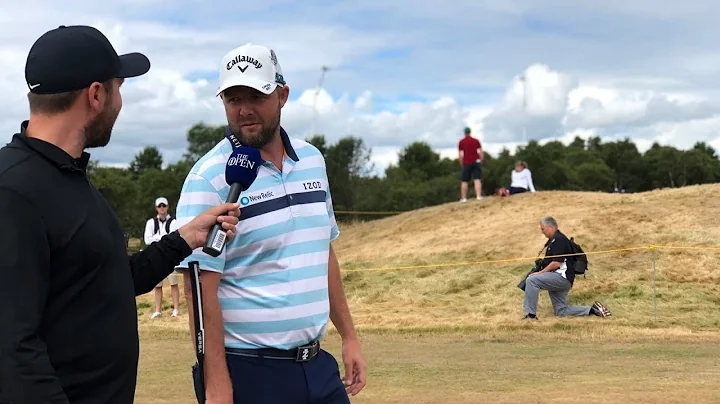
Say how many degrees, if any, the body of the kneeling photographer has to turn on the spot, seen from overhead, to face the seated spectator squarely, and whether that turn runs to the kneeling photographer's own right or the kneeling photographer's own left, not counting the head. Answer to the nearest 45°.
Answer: approximately 90° to the kneeling photographer's own right

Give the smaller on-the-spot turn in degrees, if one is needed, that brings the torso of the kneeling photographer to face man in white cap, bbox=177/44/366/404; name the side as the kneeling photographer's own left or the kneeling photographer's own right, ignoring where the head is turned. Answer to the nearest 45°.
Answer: approximately 90° to the kneeling photographer's own left

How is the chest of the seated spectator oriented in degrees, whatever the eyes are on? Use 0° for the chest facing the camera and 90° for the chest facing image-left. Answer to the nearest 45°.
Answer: approximately 45°

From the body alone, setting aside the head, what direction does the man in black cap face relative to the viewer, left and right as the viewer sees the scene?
facing to the right of the viewer

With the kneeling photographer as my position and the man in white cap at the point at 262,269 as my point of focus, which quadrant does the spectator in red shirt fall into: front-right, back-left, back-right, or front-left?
back-right

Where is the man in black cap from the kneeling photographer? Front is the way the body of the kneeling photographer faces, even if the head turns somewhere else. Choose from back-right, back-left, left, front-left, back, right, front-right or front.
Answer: left

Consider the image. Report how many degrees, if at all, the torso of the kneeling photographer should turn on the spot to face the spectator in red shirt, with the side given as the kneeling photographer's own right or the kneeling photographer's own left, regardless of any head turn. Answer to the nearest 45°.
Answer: approximately 90° to the kneeling photographer's own right

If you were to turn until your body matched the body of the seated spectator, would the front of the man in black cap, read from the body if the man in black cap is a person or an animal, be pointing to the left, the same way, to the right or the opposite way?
the opposite way

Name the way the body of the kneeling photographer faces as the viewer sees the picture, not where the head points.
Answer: to the viewer's left

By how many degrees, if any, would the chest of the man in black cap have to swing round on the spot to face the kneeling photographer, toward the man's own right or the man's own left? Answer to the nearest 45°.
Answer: approximately 45° to the man's own left

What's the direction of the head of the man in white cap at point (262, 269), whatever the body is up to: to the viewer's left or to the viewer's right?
to the viewer's left
